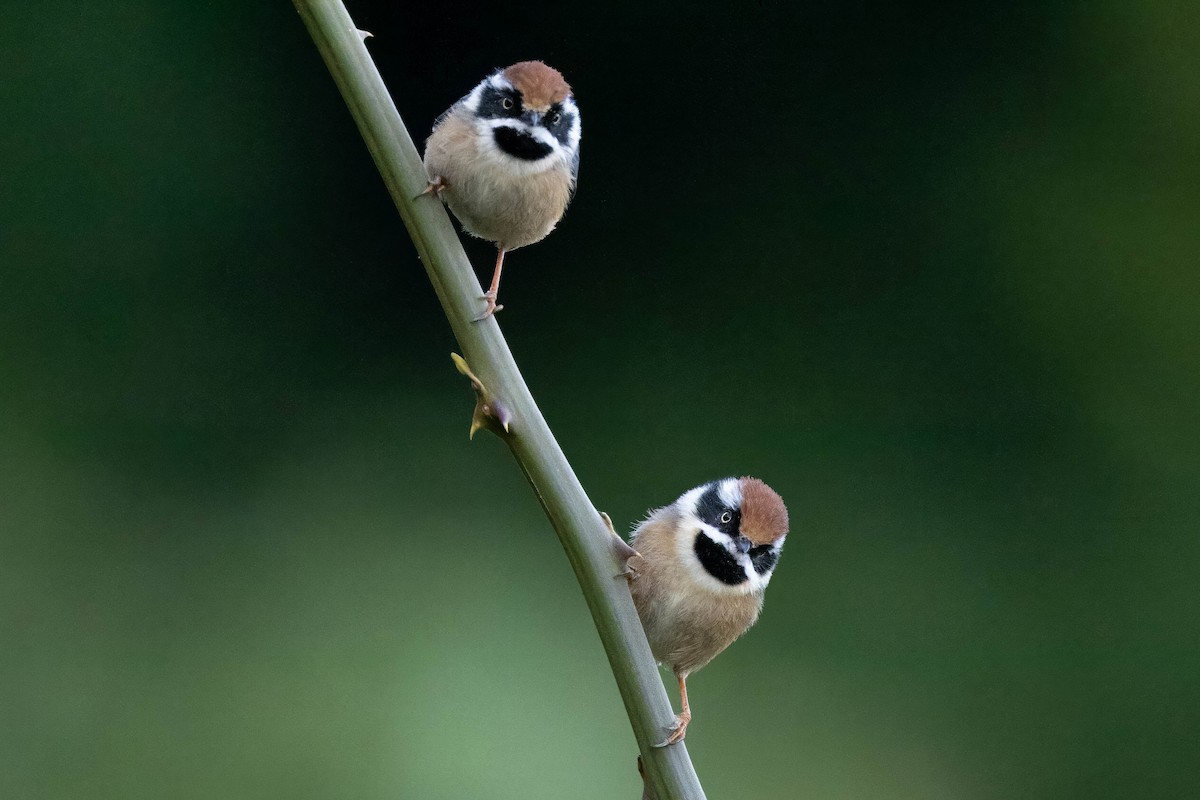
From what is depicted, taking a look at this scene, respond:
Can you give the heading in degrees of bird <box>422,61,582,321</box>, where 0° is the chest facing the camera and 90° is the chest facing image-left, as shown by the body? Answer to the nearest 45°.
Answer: approximately 0°
